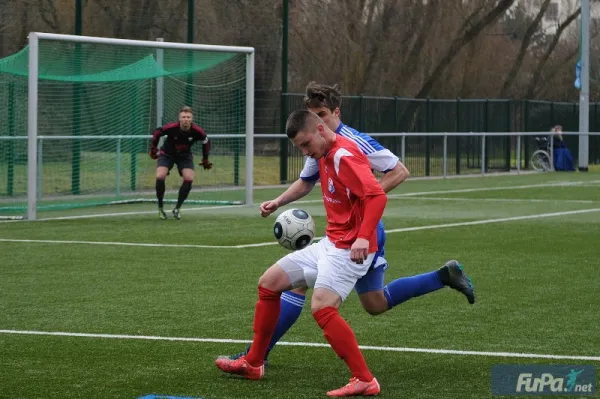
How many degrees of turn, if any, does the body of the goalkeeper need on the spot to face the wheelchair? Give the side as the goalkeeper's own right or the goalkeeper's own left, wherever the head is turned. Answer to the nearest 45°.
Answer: approximately 135° to the goalkeeper's own left

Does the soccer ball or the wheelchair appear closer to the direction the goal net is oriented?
the soccer ball

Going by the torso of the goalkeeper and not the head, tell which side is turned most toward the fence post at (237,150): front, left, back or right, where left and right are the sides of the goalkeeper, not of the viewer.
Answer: back

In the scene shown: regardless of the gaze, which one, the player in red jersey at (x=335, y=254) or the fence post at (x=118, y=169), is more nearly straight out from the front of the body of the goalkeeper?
the player in red jersey

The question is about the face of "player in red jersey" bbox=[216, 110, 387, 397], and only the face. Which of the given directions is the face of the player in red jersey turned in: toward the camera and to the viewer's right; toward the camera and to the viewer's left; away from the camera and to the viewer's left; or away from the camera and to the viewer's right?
toward the camera and to the viewer's left

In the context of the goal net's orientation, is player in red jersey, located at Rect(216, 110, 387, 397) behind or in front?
in front

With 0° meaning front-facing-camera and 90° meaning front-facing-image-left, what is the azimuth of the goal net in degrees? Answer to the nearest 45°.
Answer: approximately 315°

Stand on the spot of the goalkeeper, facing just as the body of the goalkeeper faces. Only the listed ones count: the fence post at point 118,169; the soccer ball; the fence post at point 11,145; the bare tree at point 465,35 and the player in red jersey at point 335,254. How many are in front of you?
2

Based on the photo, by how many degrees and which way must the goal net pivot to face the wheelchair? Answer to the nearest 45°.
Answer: approximately 90° to its left

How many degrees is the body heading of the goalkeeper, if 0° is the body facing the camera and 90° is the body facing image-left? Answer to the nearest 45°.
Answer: approximately 0°

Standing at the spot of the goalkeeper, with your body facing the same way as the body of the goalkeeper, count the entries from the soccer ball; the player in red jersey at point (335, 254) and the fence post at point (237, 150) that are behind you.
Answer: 1

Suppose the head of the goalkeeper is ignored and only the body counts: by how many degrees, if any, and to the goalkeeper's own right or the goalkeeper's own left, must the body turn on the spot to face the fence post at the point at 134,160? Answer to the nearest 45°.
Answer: approximately 180°

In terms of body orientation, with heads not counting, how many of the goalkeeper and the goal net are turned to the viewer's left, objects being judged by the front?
0

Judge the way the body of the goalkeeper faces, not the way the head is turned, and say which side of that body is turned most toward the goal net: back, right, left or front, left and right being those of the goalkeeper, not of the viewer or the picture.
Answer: back
